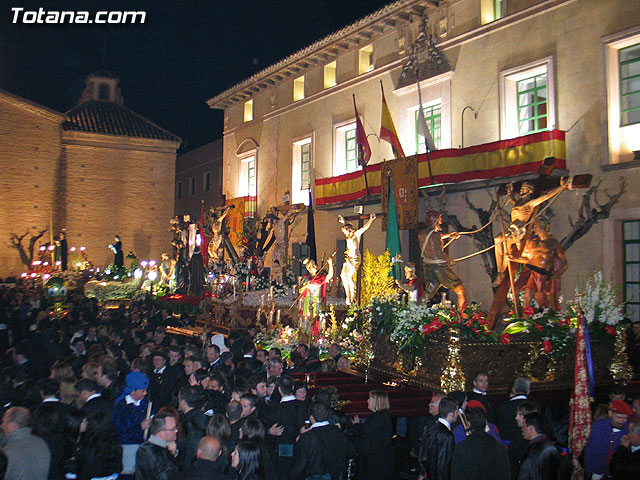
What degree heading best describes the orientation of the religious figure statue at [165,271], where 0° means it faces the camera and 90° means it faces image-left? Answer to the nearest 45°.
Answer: approximately 0°

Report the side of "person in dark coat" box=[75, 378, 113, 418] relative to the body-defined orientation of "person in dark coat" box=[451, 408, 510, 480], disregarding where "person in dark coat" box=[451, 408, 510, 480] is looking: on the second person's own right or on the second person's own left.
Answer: on the second person's own left

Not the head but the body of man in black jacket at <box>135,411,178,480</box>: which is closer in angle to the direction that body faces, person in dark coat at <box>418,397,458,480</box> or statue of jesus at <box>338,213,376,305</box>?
the person in dark coat

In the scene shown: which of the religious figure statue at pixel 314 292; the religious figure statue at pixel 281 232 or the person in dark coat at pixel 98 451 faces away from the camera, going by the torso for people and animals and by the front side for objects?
the person in dark coat

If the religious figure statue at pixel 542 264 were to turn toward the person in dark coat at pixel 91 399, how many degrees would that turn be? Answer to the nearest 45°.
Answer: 0° — it already faces them

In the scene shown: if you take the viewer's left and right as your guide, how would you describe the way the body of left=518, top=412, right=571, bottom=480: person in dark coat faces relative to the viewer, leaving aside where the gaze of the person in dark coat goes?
facing away from the viewer and to the left of the viewer

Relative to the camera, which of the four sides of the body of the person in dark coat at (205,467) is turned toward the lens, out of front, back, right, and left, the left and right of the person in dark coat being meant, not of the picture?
back

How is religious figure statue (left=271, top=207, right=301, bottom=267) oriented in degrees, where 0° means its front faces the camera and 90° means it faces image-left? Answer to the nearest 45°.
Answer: approximately 45°

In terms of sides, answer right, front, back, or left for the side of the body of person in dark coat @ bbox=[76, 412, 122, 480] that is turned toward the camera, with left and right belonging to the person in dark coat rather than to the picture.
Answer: back

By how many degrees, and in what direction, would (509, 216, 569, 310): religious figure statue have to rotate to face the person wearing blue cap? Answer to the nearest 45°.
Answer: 0° — it already faces them

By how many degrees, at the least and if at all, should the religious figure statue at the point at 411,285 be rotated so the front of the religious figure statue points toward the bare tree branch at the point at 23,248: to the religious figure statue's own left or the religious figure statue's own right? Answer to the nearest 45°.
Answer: approximately 90° to the religious figure statue's own right

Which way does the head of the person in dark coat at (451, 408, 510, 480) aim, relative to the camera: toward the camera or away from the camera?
away from the camera

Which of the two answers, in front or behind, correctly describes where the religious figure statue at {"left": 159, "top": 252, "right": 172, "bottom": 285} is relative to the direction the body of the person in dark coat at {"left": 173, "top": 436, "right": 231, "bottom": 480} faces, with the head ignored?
in front

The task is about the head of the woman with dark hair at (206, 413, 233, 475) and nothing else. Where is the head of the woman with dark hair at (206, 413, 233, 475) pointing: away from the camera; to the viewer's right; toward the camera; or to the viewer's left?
away from the camera

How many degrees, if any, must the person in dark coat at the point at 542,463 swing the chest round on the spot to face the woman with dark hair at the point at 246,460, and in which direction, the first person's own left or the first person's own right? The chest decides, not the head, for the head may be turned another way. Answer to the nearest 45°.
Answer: approximately 90° to the first person's own left
